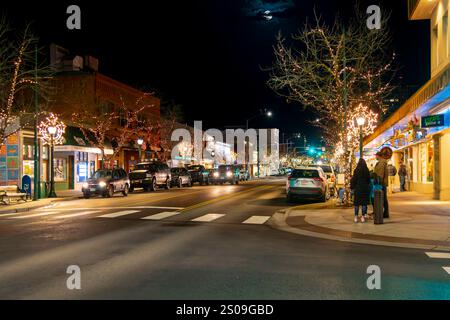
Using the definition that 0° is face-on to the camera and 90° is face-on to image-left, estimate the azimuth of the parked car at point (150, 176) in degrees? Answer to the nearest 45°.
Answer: approximately 45°

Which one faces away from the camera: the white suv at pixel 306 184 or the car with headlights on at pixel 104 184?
the white suv

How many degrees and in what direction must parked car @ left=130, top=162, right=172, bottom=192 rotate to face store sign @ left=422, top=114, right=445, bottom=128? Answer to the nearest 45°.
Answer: approximately 90° to its left

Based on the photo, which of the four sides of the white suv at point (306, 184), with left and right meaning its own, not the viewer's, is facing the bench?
left

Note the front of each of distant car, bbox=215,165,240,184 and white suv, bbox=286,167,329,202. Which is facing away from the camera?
the white suv

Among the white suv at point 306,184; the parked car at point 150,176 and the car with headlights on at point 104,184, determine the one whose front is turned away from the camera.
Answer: the white suv

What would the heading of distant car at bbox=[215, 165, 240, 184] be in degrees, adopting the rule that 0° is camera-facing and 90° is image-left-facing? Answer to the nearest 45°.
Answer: approximately 45°

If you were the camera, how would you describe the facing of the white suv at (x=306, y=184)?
facing away from the viewer

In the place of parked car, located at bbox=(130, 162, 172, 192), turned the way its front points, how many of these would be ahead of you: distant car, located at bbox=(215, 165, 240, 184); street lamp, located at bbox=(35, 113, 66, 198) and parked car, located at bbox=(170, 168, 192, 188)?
1

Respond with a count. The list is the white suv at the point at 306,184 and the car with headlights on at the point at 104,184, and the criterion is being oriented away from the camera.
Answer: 1

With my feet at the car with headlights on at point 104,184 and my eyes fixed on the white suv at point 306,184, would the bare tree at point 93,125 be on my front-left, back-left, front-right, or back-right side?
back-left

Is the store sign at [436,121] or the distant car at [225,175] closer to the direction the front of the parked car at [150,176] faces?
the store sign

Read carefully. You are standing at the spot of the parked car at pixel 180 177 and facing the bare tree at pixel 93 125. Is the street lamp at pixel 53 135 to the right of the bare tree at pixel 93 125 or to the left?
left

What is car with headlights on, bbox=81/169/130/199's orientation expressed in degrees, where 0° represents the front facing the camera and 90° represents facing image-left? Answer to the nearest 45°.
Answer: approximately 45°

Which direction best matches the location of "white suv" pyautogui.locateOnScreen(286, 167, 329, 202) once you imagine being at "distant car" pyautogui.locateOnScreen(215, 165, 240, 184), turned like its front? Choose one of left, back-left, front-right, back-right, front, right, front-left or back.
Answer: front-left
